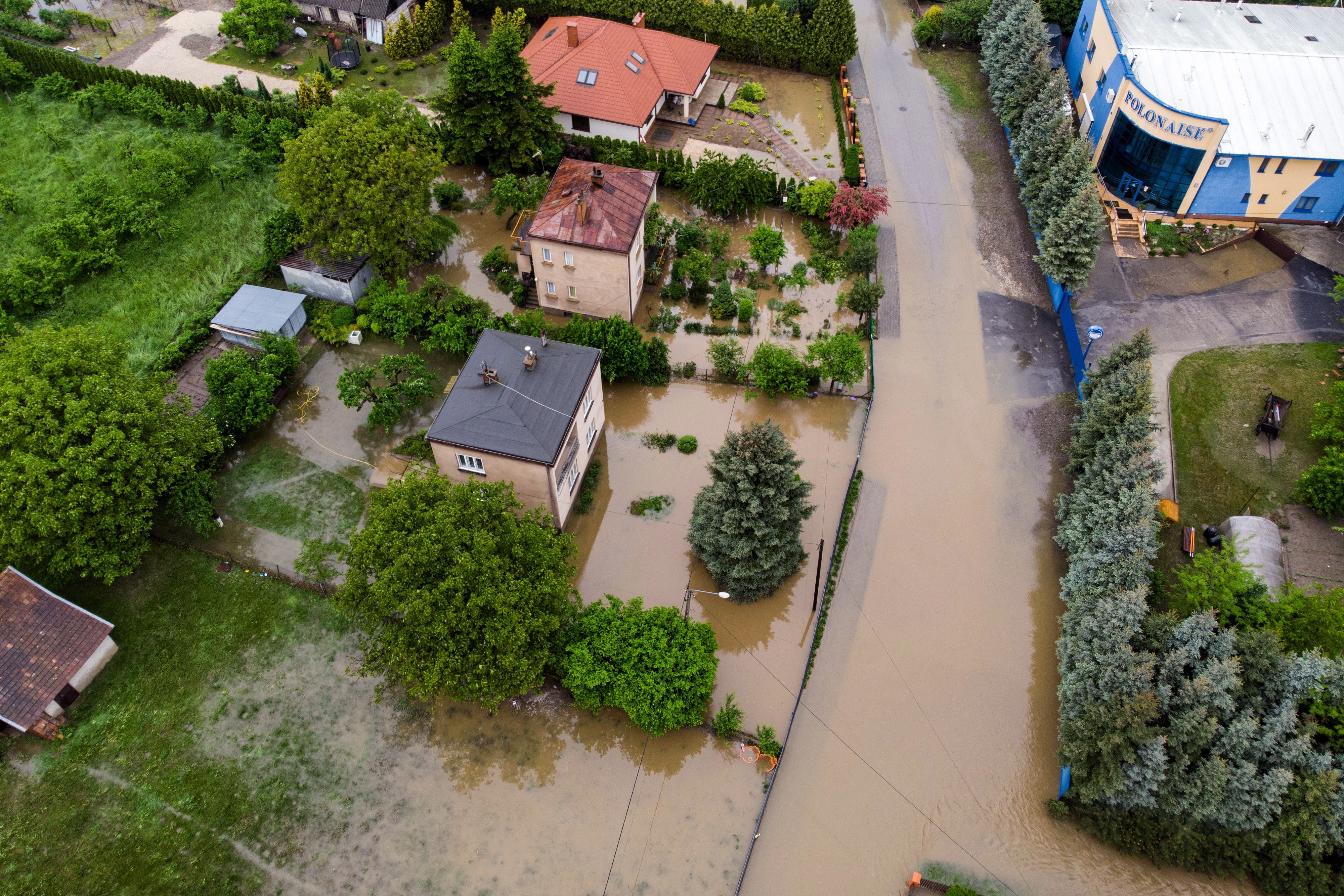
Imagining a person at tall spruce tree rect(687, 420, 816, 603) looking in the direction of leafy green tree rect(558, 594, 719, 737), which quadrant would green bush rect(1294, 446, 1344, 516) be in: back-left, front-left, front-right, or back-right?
back-left

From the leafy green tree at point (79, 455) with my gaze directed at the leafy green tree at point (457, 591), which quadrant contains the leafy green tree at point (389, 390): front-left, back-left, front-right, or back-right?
front-left

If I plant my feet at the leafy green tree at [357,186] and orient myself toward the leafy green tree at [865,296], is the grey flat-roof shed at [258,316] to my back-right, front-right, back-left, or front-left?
back-right
